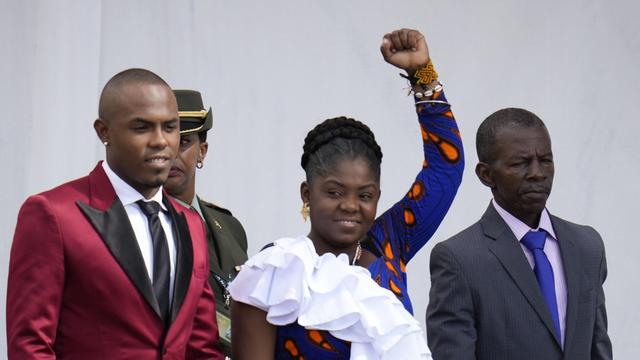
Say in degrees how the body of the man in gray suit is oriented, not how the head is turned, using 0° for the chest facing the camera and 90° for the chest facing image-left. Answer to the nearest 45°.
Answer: approximately 315°

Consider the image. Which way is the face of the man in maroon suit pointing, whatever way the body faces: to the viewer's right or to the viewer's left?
to the viewer's right

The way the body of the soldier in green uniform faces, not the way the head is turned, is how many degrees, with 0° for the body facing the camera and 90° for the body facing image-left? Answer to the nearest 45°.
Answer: approximately 45°

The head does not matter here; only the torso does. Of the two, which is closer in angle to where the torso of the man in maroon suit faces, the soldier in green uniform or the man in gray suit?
the man in gray suit

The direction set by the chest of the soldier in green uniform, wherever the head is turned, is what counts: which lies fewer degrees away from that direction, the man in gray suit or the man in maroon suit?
the man in maroon suit

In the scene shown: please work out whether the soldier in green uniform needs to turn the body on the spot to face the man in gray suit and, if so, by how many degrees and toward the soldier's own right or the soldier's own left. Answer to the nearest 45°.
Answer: approximately 90° to the soldier's own left

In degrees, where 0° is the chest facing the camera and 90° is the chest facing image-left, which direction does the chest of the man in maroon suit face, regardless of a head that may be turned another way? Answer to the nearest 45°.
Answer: approximately 315°

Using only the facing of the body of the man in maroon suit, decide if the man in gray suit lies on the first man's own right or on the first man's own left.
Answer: on the first man's own left

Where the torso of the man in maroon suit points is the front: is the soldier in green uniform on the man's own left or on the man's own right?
on the man's own left
